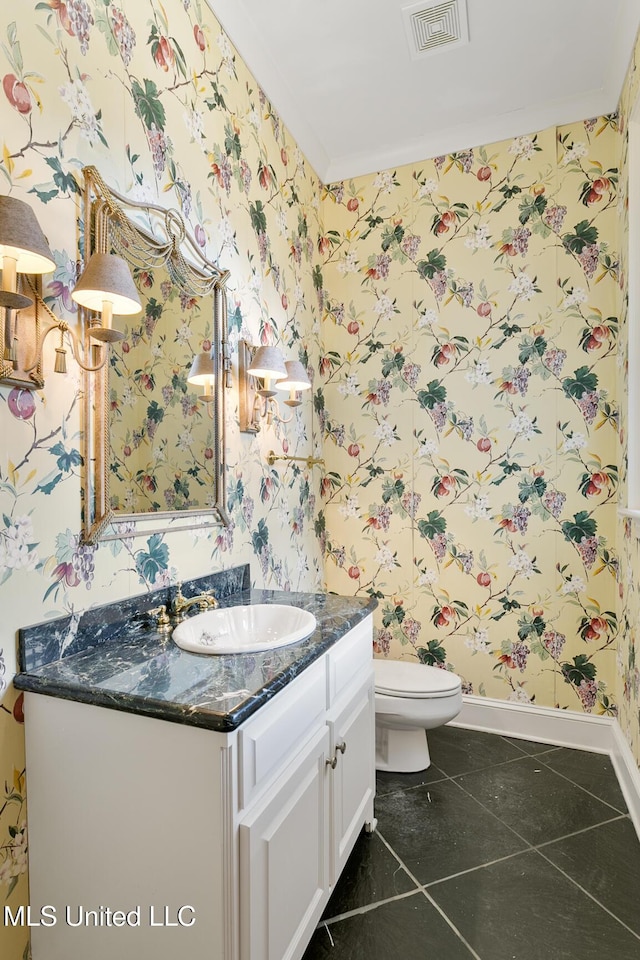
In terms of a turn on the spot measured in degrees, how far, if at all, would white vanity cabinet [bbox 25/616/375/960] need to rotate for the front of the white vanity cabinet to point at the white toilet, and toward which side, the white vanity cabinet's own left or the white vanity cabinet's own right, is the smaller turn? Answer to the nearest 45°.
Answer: approximately 90° to the white vanity cabinet's own left

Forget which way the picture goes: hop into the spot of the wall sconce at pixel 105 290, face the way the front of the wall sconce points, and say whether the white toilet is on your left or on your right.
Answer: on your left

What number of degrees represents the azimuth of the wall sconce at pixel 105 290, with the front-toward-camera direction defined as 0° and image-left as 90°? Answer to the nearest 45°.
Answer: approximately 315°
